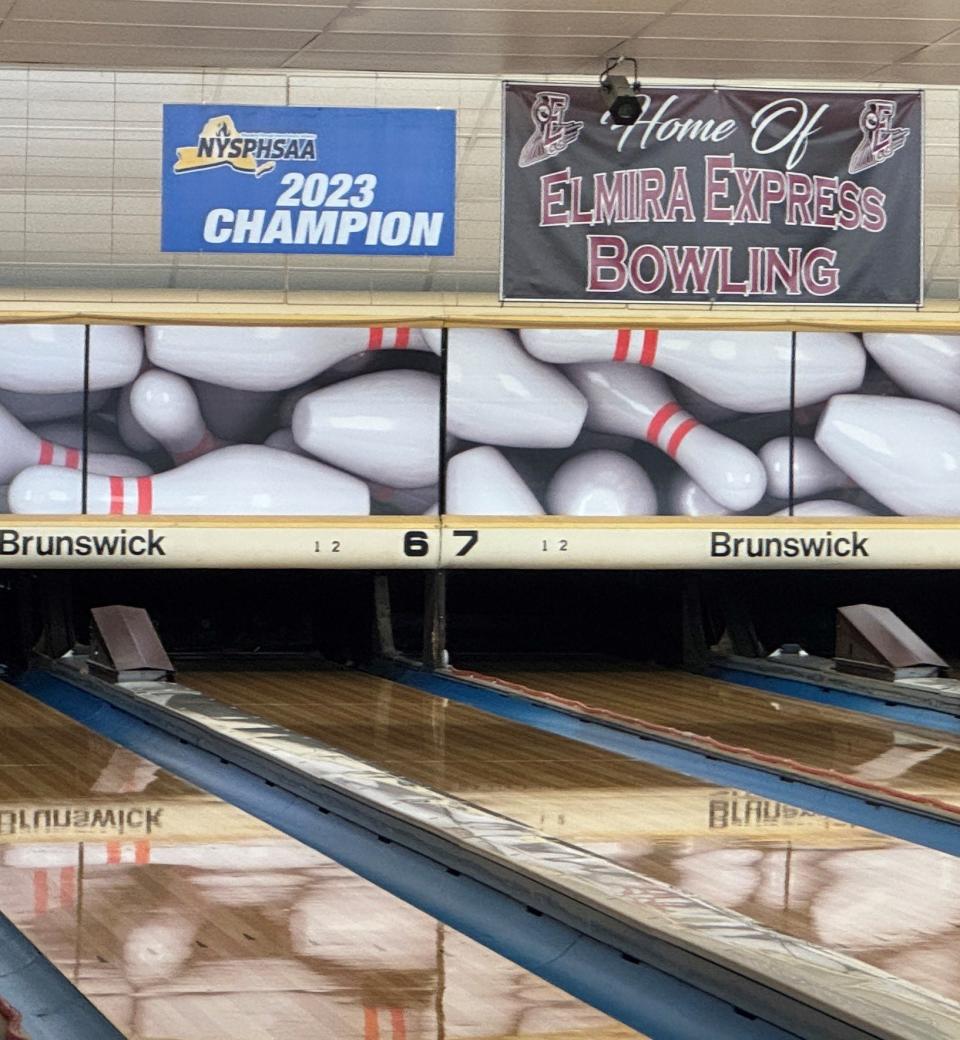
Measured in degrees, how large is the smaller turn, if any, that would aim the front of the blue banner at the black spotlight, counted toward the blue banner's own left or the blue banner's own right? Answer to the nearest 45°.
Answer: approximately 45° to the blue banner's own left

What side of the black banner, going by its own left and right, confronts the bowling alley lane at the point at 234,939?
front

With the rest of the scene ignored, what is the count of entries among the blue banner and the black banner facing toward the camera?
2

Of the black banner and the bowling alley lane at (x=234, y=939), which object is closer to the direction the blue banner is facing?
the bowling alley lane

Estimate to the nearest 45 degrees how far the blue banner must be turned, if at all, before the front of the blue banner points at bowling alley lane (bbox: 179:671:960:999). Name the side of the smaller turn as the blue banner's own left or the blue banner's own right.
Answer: approximately 45° to the blue banner's own left

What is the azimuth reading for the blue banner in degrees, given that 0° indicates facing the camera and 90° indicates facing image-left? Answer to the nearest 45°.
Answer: approximately 0°

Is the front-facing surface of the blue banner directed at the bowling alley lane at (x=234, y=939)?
yes

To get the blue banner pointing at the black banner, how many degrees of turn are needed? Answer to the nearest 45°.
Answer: approximately 90° to its left

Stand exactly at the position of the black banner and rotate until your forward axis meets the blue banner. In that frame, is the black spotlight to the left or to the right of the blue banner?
left

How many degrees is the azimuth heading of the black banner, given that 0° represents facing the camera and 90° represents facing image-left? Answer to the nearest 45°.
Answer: approximately 0°

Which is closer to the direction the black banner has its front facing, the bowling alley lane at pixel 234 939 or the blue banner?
the bowling alley lane

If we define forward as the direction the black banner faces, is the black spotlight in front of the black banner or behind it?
in front
